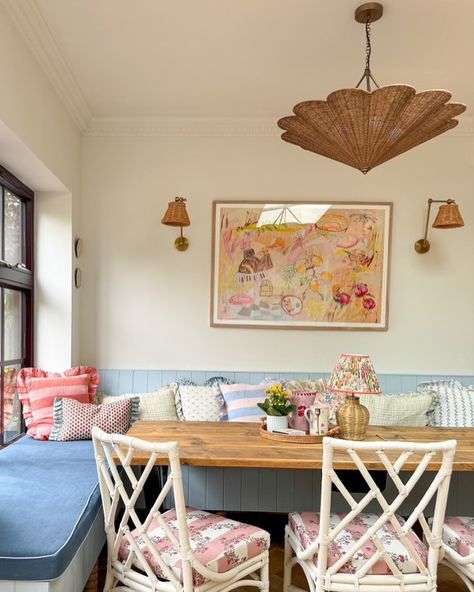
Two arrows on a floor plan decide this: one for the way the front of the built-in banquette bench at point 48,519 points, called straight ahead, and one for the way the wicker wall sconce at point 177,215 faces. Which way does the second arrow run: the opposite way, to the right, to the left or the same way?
to the right

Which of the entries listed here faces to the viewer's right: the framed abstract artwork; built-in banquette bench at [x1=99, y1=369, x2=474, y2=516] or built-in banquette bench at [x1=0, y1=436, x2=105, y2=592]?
built-in banquette bench at [x1=0, y1=436, x2=105, y2=592]

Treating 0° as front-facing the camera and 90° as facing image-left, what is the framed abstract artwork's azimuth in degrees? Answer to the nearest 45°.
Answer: approximately 0°

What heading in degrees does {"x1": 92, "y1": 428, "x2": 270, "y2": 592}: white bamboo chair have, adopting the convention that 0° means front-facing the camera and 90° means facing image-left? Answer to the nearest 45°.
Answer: approximately 225°

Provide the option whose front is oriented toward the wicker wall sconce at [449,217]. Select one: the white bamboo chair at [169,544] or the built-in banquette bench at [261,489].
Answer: the white bamboo chair

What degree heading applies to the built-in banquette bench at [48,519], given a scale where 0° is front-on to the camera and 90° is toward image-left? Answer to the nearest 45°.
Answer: approximately 270°

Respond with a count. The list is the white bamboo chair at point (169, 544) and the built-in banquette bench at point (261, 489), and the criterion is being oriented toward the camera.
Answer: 1

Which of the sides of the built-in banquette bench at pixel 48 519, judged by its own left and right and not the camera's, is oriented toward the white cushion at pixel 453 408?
front

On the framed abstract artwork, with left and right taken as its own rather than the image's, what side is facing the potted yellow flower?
front
